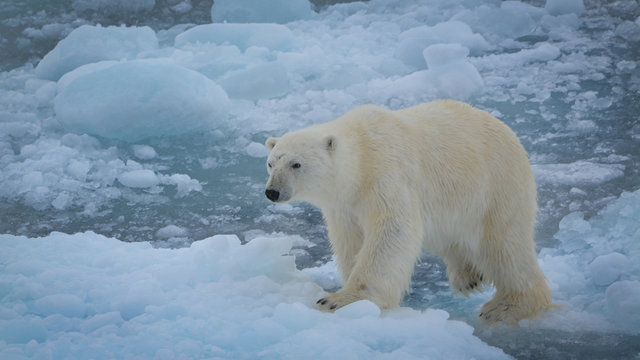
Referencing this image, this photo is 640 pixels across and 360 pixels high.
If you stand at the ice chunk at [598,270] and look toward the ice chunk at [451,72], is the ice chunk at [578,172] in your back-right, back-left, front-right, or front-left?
front-right

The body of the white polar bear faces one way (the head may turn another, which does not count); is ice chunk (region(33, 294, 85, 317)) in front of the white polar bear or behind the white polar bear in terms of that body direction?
in front

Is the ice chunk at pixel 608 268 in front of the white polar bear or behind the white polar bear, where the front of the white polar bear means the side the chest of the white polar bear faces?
behind

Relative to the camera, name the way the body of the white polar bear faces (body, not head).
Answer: to the viewer's left

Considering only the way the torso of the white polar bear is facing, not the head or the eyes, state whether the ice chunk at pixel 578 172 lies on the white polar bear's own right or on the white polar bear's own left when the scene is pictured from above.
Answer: on the white polar bear's own right

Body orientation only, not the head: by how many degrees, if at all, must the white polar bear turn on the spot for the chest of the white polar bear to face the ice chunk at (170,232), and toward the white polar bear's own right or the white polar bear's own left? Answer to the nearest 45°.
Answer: approximately 45° to the white polar bear's own right

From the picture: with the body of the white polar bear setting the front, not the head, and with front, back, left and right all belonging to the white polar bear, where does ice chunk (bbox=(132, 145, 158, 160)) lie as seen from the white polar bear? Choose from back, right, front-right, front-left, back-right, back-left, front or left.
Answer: front-right

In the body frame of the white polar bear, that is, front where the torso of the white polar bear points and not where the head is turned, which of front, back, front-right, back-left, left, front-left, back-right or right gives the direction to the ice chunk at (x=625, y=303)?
back

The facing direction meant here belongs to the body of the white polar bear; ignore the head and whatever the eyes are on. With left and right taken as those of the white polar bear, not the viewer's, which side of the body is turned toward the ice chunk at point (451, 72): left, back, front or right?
right

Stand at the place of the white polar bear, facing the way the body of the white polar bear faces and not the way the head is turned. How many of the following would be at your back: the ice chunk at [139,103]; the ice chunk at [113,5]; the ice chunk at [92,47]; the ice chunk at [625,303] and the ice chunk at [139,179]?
1

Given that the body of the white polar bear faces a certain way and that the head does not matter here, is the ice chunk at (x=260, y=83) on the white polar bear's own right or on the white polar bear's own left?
on the white polar bear's own right

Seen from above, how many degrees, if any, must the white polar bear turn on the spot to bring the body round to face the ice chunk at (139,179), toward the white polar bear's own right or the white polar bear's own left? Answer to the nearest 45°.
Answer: approximately 45° to the white polar bear's own right

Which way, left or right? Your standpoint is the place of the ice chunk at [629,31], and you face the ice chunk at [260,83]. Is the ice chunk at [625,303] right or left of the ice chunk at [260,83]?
left
